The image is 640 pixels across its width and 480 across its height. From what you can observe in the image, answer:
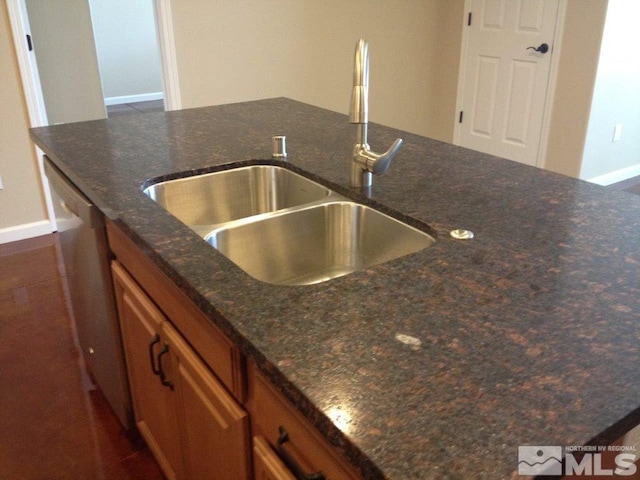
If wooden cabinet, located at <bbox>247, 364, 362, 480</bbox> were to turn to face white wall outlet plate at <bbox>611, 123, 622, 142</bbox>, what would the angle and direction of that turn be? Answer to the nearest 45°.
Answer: approximately 180°

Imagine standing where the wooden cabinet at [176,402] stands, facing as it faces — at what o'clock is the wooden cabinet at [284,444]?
the wooden cabinet at [284,444] is roughly at 10 o'clock from the wooden cabinet at [176,402].

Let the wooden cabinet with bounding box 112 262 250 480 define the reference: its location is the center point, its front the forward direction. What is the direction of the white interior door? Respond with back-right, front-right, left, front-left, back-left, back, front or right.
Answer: back

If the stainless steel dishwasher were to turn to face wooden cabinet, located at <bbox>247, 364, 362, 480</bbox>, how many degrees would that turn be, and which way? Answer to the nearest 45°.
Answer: approximately 45° to its left

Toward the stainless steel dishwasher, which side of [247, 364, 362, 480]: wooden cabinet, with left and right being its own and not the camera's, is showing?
right

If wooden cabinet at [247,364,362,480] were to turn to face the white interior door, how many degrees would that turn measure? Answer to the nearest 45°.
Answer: approximately 180°

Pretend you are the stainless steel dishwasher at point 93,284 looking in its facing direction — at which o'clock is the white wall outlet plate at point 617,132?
The white wall outlet plate is roughly at 5 o'clock from the stainless steel dishwasher.

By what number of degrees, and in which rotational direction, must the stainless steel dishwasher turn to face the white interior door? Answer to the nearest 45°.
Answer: approximately 180°

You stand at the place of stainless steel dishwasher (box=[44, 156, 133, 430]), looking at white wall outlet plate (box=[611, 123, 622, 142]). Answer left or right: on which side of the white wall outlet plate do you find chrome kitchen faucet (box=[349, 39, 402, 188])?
right

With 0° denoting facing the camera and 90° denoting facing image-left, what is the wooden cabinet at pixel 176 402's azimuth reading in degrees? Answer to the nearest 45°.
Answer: approximately 45°
